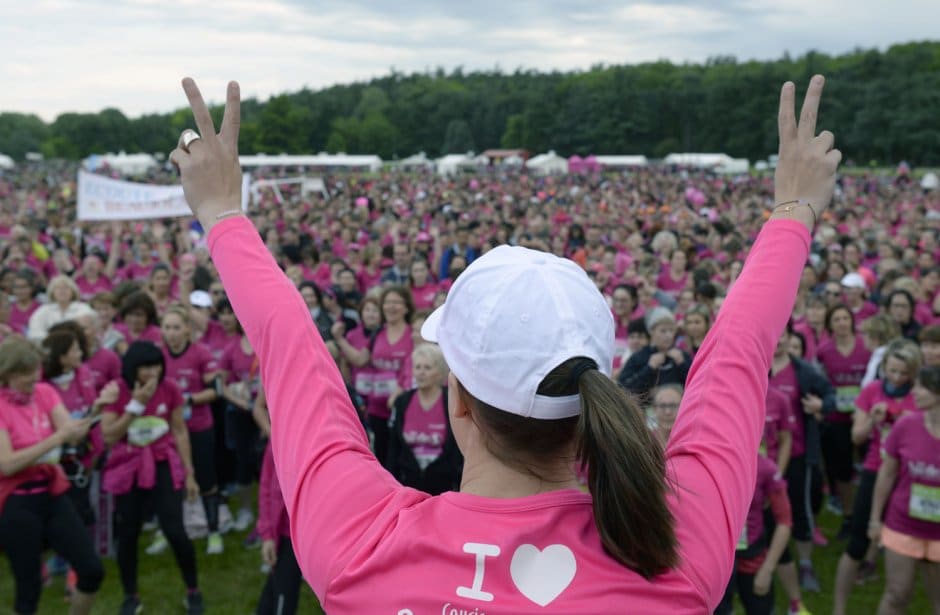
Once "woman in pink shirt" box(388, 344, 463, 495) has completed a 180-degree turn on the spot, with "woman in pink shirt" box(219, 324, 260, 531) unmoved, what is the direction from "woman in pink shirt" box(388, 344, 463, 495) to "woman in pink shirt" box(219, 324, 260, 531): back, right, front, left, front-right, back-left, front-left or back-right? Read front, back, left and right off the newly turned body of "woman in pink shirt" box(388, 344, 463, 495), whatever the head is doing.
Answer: front-left

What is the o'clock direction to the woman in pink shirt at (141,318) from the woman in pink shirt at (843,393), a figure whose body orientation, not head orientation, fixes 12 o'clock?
the woman in pink shirt at (141,318) is roughly at 2 o'clock from the woman in pink shirt at (843,393).

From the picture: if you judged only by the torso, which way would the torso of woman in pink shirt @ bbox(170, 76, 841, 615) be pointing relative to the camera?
away from the camera

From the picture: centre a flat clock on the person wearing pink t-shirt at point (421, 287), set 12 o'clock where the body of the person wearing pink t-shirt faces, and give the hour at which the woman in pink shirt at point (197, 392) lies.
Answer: The woman in pink shirt is roughly at 1 o'clock from the person wearing pink t-shirt.

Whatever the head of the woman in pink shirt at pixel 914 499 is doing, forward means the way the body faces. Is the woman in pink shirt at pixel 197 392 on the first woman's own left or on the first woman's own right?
on the first woman's own right

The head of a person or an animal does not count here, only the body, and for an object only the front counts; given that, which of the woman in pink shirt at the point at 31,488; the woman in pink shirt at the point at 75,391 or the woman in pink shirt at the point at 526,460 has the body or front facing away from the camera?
the woman in pink shirt at the point at 526,460

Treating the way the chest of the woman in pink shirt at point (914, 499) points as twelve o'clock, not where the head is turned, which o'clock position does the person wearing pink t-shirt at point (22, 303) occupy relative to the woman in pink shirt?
The person wearing pink t-shirt is roughly at 3 o'clock from the woman in pink shirt.

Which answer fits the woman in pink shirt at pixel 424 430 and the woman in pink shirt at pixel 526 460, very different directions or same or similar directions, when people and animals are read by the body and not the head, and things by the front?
very different directions

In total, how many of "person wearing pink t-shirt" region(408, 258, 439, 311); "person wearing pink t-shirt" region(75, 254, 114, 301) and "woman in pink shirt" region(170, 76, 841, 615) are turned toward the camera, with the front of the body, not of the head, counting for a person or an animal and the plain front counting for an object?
2

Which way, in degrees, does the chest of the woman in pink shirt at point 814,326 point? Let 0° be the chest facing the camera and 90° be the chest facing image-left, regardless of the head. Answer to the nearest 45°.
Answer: approximately 0°

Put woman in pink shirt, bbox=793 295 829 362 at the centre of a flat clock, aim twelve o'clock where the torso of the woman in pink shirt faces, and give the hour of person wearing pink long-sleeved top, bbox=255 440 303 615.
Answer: The person wearing pink long-sleeved top is roughly at 1 o'clock from the woman in pink shirt.

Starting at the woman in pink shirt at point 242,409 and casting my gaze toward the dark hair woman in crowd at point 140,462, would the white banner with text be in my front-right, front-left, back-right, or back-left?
back-right

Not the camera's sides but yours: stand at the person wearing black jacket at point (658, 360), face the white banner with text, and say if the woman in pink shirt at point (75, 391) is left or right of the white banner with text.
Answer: left
